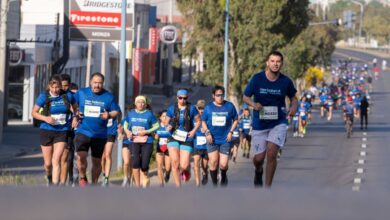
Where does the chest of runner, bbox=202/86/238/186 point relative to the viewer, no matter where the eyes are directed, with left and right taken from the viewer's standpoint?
facing the viewer

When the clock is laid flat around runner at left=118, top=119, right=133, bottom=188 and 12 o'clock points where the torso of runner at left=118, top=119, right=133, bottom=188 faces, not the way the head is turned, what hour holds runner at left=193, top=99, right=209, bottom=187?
runner at left=193, top=99, right=209, bottom=187 is roughly at 9 o'clock from runner at left=118, top=119, right=133, bottom=188.

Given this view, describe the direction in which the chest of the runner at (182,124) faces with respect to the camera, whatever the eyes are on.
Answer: toward the camera

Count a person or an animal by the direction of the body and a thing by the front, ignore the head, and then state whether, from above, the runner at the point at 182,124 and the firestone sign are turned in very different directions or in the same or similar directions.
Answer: same or similar directions

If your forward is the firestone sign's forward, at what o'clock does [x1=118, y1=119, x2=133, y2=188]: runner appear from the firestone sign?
The runner is roughly at 12 o'clock from the firestone sign.

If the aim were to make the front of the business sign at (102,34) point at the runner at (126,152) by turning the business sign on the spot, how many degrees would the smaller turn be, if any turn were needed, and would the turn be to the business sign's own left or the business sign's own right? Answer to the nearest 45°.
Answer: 0° — it already faces them

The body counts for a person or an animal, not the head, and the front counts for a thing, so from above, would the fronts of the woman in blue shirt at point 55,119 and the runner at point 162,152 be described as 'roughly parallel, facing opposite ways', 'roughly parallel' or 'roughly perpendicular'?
roughly parallel

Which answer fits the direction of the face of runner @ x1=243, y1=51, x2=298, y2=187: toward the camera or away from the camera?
toward the camera

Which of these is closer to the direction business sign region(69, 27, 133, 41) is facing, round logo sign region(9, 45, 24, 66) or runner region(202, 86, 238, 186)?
the runner

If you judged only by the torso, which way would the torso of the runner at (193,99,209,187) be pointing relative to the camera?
toward the camera

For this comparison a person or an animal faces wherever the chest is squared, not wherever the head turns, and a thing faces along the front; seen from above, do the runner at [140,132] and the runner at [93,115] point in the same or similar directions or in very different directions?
same or similar directions
